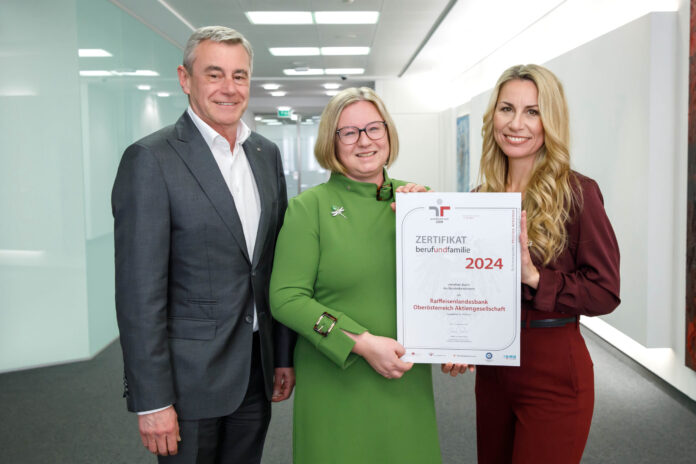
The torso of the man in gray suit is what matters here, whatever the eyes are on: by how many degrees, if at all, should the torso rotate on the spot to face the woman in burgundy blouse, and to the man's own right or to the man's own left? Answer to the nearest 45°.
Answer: approximately 45° to the man's own left

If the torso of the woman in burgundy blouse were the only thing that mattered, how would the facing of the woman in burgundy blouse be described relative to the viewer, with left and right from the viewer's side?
facing the viewer and to the left of the viewer

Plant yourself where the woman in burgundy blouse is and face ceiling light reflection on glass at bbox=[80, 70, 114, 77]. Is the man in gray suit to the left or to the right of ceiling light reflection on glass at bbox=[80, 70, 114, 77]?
left

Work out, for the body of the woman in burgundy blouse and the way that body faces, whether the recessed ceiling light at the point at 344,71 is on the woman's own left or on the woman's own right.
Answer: on the woman's own right

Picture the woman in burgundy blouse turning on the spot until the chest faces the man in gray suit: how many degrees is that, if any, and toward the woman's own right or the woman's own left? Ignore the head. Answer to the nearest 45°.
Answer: approximately 45° to the woman's own right

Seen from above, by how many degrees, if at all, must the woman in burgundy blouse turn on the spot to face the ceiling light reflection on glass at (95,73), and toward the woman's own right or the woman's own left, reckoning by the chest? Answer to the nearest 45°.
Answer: approximately 90° to the woman's own right

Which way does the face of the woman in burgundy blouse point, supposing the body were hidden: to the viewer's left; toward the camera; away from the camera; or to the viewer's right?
toward the camera

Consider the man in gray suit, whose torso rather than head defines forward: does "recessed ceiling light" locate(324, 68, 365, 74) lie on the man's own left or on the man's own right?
on the man's own left

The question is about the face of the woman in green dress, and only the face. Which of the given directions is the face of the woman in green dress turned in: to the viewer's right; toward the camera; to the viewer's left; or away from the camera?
toward the camera

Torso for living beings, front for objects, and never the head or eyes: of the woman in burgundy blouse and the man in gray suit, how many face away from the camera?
0
